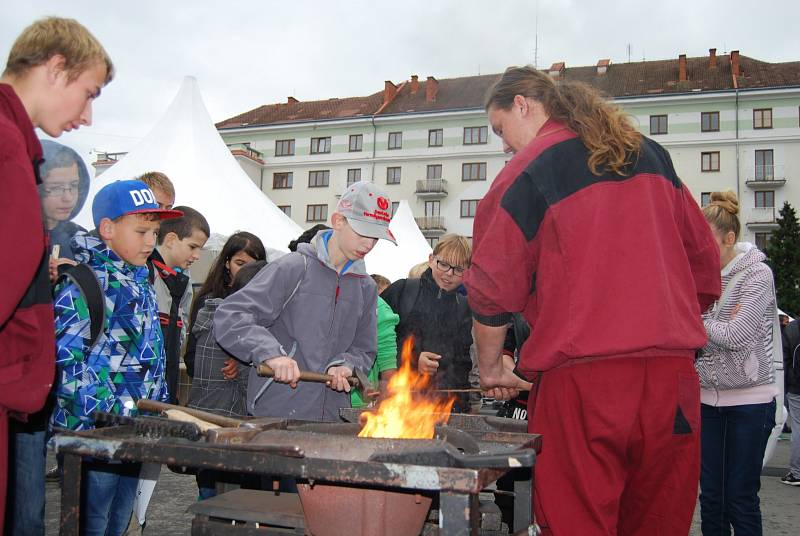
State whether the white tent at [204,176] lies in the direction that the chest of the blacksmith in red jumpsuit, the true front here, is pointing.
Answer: yes

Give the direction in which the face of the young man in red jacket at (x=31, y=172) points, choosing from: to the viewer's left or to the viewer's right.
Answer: to the viewer's right

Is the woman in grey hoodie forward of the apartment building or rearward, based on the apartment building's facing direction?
forward

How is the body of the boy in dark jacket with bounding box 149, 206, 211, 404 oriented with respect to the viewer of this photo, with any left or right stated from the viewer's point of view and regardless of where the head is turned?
facing the viewer and to the right of the viewer

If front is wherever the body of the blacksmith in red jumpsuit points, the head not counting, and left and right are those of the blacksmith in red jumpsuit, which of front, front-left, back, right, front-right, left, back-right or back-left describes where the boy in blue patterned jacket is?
front-left

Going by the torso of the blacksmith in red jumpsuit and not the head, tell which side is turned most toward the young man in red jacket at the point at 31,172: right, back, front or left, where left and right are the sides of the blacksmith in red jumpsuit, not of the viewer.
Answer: left

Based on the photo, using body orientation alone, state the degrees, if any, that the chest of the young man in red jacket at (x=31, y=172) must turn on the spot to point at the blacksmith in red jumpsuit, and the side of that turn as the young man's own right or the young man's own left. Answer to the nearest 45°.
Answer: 0° — they already face them

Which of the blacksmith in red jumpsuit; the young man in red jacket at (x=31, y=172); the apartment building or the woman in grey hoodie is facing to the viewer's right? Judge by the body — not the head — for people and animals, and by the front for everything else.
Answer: the young man in red jacket

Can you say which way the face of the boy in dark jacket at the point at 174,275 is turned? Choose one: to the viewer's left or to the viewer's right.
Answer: to the viewer's right

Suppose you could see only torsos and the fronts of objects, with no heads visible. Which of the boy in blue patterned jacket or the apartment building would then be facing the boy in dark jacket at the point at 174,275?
the apartment building

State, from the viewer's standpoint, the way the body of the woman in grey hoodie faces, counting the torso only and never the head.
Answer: to the viewer's left

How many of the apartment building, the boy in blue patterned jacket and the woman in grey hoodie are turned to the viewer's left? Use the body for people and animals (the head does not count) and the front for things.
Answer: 1

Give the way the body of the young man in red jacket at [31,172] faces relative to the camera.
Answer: to the viewer's right

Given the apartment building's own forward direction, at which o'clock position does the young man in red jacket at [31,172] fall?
The young man in red jacket is roughly at 12 o'clock from the apartment building.
